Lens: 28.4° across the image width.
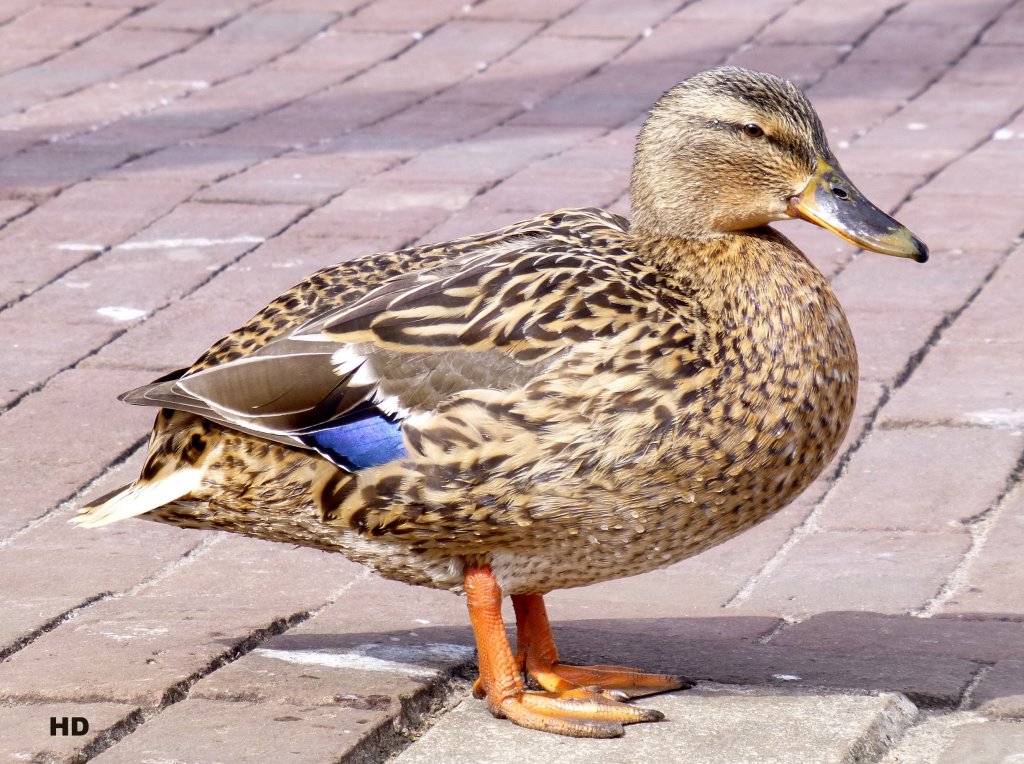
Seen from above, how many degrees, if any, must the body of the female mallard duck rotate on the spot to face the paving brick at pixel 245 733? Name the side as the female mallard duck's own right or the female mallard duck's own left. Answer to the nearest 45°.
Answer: approximately 180°

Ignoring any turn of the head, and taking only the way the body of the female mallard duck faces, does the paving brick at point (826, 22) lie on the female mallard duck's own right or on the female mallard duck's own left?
on the female mallard duck's own left

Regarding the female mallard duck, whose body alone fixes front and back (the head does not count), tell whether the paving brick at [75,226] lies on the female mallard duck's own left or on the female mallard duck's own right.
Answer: on the female mallard duck's own left

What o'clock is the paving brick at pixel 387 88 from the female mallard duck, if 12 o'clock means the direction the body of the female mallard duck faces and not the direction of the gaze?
The paving brick is roughly at 9 o'clock from the female mallard duck.

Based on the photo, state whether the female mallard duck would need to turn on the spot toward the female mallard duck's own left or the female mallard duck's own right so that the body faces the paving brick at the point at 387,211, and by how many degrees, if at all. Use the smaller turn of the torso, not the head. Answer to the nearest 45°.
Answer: approximately 90° to the female mallard duck's own left

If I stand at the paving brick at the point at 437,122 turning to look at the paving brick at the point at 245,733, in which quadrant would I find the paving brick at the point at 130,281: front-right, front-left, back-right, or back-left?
front-right

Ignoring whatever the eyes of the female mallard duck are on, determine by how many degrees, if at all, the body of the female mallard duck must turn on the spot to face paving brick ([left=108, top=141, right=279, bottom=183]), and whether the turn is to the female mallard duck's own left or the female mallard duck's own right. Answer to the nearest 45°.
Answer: approximately 90° to the female mallard duck's own left

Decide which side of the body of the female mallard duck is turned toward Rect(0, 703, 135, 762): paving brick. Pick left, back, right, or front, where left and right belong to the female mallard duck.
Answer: back

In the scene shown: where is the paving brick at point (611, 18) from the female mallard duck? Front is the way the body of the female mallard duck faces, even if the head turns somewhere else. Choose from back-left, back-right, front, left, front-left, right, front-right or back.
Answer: left

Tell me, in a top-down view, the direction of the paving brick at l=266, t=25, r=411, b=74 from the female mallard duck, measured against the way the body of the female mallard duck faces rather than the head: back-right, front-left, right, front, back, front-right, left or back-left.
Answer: left

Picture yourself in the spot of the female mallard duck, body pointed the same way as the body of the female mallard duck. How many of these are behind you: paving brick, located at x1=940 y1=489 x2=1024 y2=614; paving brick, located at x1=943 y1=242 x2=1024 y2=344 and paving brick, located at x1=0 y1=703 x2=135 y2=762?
1

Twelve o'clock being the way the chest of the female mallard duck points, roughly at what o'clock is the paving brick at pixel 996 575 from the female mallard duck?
The paving brick is roughly at 11 o'clock from the female mallard duck.

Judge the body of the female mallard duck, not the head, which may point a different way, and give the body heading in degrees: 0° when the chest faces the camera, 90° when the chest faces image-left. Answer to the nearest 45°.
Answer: approximately 270°

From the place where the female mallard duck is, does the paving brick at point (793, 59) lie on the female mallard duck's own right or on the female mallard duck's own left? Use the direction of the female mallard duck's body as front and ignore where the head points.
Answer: on the female mallard duck's own left

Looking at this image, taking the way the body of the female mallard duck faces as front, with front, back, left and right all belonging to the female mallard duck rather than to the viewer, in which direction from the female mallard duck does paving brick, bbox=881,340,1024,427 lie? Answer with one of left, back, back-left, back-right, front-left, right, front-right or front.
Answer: front-left

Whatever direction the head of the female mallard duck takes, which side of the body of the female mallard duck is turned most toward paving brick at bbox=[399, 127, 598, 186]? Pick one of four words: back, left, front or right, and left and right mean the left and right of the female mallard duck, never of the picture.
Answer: left
